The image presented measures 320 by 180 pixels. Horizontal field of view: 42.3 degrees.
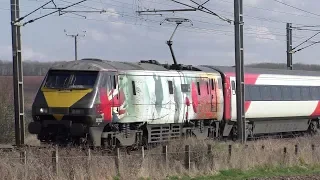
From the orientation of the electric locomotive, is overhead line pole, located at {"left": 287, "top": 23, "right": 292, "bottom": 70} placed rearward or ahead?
rearward

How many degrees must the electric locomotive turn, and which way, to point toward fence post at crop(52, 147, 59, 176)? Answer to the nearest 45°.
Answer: approximately 45° to its left

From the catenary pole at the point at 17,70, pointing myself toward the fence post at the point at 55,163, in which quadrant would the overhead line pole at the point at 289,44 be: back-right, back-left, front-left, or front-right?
back-left

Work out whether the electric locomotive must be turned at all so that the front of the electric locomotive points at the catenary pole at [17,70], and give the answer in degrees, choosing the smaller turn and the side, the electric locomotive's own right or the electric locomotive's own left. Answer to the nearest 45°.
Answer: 0° — it already faces it

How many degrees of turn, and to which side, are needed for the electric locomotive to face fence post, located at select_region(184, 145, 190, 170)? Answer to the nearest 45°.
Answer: approximately 90° to its left

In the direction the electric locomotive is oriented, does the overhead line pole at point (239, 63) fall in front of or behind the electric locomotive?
behind

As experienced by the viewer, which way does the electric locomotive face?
facing the viewer and to the left of the viewer

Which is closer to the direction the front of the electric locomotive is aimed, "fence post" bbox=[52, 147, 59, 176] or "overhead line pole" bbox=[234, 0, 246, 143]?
the fence post
